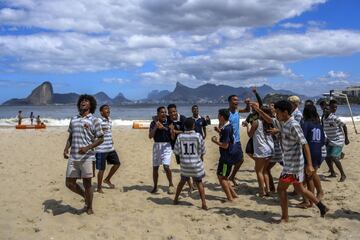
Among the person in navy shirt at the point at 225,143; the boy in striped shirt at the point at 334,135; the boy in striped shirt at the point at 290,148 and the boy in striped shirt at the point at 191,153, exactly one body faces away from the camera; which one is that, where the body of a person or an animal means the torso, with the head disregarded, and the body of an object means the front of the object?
the boy in striped shirt at the point at 191,153

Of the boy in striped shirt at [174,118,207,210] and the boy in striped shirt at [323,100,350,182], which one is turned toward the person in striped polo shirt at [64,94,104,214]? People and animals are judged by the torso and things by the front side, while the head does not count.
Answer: the boy in striped shirt at [323,100,350,182]

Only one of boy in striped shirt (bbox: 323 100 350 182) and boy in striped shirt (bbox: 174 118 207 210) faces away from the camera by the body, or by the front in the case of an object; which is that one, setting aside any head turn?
boy in striped shirt (bbox: 174 118 207 210)

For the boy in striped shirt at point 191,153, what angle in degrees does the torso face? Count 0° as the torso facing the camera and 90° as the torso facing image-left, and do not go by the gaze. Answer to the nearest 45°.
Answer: approximately 180°

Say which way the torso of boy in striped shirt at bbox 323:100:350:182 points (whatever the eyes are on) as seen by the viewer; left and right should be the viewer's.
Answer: facing the viewer and to the left of the viewer

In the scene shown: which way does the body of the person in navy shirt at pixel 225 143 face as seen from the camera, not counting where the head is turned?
to the viewer's left

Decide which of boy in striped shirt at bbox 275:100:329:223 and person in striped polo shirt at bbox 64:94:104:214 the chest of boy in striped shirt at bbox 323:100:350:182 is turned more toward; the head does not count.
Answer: the person in striped polo shirt

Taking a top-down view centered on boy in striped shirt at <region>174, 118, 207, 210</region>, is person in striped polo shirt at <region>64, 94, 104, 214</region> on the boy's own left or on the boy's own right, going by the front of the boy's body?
on the boy's own left

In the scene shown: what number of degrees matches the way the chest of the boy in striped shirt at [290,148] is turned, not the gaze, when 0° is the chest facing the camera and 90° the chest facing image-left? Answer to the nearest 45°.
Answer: approximately 90°

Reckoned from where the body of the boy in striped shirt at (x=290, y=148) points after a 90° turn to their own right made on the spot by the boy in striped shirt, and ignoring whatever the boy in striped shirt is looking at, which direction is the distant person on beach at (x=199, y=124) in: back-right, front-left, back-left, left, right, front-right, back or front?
front-left

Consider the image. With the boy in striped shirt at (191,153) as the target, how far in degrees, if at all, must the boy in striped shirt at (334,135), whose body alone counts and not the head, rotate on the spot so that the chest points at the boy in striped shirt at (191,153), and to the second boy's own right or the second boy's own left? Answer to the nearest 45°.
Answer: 0° — they already face them
